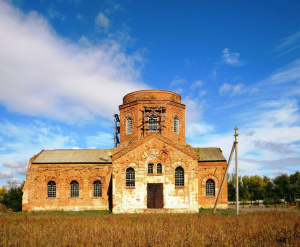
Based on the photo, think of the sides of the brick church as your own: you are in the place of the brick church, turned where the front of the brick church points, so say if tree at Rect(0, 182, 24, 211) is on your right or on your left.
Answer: on your right

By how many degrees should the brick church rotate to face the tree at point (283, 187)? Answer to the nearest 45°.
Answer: approximately 135° to its left

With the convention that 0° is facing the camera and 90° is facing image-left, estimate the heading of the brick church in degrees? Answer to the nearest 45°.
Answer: approximately 0°
